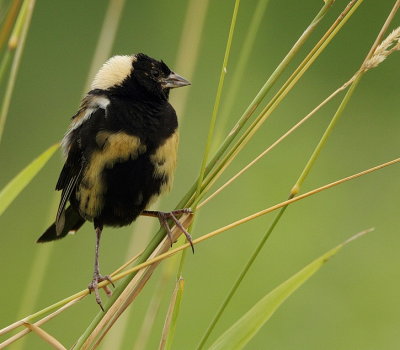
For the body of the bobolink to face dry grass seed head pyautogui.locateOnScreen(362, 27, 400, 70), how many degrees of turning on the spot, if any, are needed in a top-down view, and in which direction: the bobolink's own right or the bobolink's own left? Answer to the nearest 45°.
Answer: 0° — it already faces it
